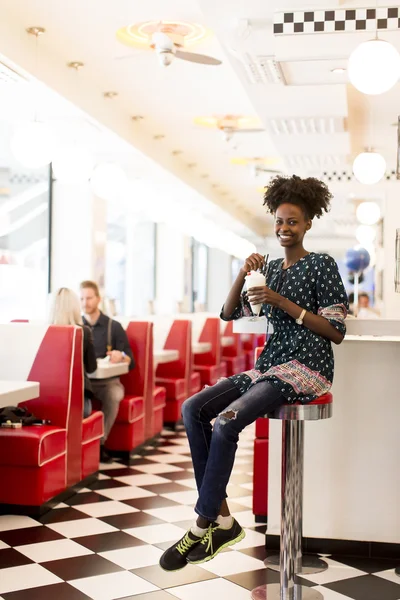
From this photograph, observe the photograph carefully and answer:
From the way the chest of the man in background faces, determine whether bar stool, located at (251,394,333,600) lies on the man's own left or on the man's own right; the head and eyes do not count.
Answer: on the man's own left

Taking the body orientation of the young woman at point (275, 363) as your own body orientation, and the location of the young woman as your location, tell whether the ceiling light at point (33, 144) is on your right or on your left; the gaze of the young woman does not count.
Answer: on your right

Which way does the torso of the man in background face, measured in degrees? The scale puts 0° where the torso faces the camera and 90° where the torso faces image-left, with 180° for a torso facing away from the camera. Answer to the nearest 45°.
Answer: approximately 45°

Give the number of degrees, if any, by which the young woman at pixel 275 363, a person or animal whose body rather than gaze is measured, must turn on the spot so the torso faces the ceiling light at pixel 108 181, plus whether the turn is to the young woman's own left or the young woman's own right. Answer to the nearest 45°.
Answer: approximately 135° to the young woman's own right

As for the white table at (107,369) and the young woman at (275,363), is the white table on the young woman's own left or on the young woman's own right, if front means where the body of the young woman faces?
on the young woman's own right

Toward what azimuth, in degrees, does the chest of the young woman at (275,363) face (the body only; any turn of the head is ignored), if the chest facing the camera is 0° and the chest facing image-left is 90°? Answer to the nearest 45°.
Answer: approximately 45°

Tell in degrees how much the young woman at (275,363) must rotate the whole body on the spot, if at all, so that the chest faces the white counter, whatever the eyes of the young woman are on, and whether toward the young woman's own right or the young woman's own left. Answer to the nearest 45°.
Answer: approximately 180°

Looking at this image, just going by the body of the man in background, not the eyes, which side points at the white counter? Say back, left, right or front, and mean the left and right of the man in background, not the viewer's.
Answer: left
